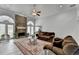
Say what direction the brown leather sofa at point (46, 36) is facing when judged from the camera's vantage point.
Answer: facing the viewer and to the left of the viewer

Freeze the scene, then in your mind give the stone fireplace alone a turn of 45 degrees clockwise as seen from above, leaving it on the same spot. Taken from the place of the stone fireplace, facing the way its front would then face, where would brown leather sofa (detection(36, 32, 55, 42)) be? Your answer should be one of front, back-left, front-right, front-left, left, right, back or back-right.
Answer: left

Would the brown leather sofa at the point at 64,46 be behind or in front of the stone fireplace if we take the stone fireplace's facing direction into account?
in front
